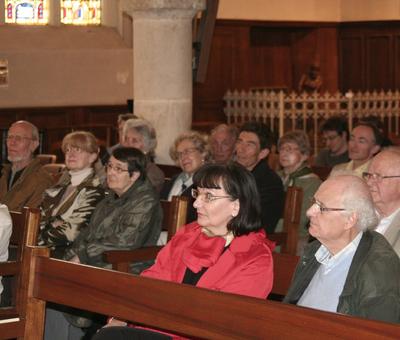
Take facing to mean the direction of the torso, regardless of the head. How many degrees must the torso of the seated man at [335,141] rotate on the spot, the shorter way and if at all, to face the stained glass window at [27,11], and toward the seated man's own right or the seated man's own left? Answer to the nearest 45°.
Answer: approximately 90° to the seated man's own right

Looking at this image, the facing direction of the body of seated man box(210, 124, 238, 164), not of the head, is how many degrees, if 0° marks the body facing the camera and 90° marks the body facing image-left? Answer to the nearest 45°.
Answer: approximately 45°

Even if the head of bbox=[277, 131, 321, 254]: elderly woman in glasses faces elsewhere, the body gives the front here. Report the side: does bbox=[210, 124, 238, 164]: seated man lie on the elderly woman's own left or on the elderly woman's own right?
on the elderly woman's own right

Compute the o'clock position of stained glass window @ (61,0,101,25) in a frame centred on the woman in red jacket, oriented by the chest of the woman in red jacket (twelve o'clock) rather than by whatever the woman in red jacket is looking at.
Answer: The stained glass window is roughly at 4 o'clock from the woman in red jacket.

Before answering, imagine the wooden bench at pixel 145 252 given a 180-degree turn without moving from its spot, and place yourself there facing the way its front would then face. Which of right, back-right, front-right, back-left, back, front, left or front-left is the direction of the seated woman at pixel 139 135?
front-left

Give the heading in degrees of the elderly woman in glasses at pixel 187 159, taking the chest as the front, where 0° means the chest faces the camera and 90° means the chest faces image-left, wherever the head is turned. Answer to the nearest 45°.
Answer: approximately 45°
